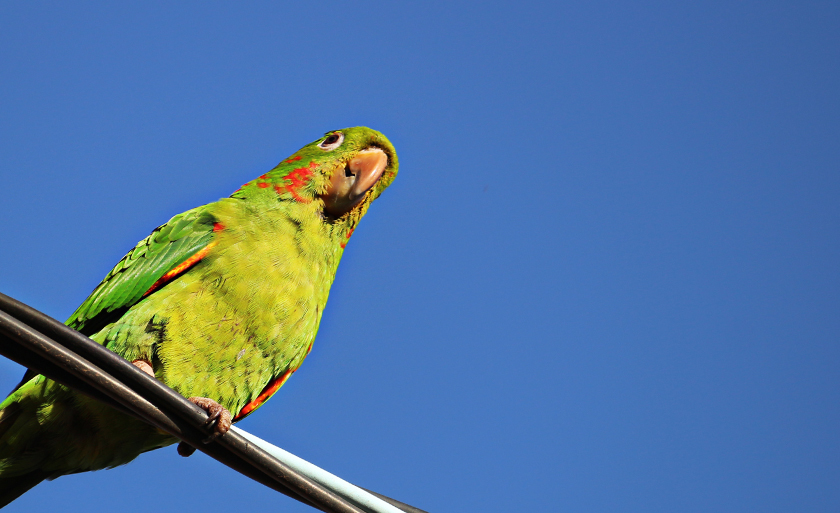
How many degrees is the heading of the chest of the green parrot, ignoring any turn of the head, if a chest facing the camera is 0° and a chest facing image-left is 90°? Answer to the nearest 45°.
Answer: approximately 315°
